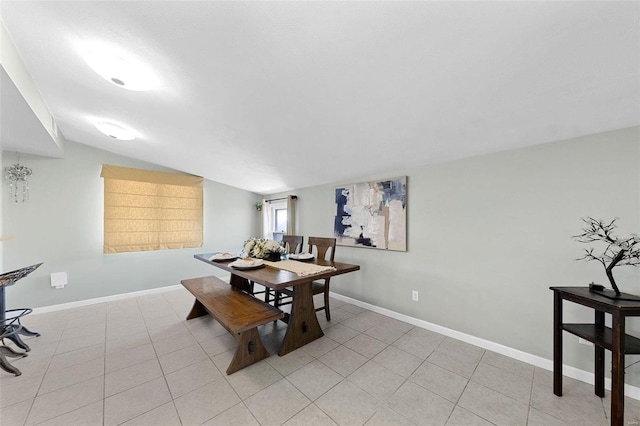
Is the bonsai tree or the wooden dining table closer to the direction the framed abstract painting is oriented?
the wooden dining table

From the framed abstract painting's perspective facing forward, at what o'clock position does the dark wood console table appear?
The dark wood console table is roughly at 9 o'clock from the framed abstract painting.

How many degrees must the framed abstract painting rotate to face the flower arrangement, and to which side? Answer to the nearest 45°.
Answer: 0° — it already faces it

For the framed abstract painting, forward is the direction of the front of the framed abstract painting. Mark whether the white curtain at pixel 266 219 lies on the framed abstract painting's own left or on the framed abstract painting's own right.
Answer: on the framed abstract painting's own right

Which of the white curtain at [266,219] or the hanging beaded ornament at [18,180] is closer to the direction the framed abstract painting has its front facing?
the hanging beaded ornament

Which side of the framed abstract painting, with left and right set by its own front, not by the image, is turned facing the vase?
front

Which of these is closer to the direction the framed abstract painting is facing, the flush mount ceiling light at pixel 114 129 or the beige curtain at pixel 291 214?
the flush mount ceiling light

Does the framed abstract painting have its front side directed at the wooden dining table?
yes

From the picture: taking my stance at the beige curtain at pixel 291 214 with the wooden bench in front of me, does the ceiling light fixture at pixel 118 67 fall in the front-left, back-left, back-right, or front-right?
front-right

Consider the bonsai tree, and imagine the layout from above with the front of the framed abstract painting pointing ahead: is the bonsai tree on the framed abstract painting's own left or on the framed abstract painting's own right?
on the framed abstract painting's own left

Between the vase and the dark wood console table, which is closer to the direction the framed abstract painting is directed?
the vase

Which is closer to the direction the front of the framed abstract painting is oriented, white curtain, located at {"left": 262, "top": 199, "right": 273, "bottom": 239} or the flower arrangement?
the flower arrangement

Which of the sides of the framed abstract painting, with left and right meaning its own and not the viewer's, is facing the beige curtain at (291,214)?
right

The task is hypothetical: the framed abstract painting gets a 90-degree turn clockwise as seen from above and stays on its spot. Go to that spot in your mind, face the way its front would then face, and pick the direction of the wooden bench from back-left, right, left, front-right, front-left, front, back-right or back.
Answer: left

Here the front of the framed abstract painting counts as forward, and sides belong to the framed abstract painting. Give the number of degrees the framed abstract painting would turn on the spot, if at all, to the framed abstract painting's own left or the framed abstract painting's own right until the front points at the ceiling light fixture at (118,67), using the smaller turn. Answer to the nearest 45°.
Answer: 0° — it already faces it

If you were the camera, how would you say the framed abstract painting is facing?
facing the viewer and to the left of the viewer
